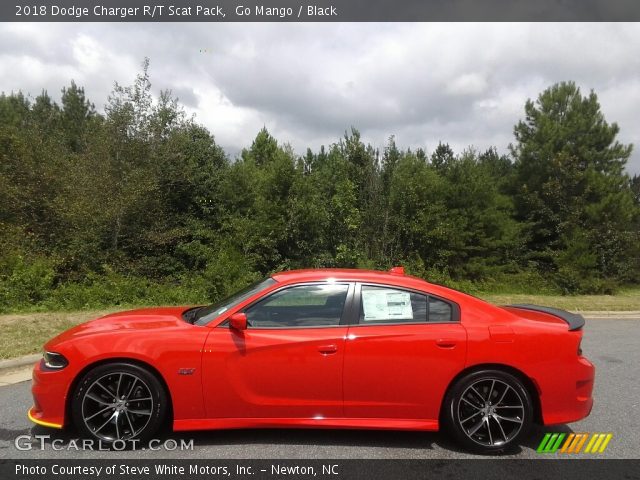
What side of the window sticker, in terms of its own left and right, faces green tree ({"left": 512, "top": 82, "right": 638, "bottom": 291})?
back

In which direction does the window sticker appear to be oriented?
toward the camera

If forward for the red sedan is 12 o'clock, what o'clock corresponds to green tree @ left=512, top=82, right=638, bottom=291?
The green tree is roughly at 4 o'clock from the red sedan.

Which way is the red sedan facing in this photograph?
to the viewer's left
